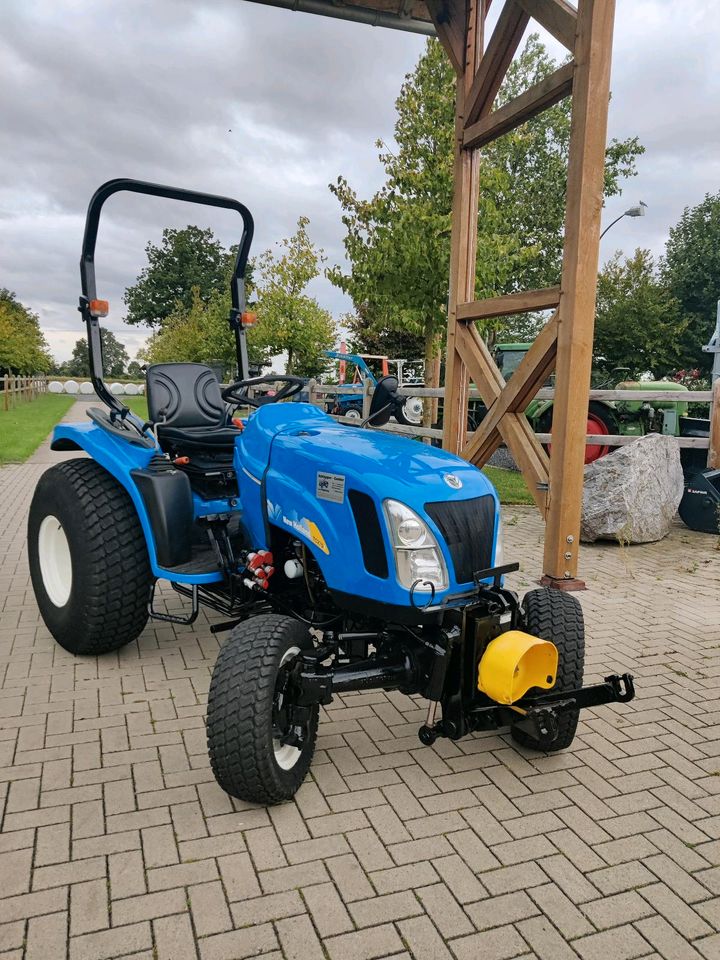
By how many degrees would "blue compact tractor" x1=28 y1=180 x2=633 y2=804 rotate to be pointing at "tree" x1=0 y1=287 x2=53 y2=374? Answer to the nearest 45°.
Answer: approximately 180°

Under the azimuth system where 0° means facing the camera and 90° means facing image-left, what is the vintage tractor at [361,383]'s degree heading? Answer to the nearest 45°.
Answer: approximately 90°

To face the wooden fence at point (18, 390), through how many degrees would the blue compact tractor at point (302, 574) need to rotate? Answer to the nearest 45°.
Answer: approximately 180°

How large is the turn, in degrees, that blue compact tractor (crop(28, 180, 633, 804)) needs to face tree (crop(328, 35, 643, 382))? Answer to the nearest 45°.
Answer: approximately 135° to its left

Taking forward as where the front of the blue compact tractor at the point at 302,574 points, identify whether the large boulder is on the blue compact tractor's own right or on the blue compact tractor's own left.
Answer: on the blue compact tractor's own left
